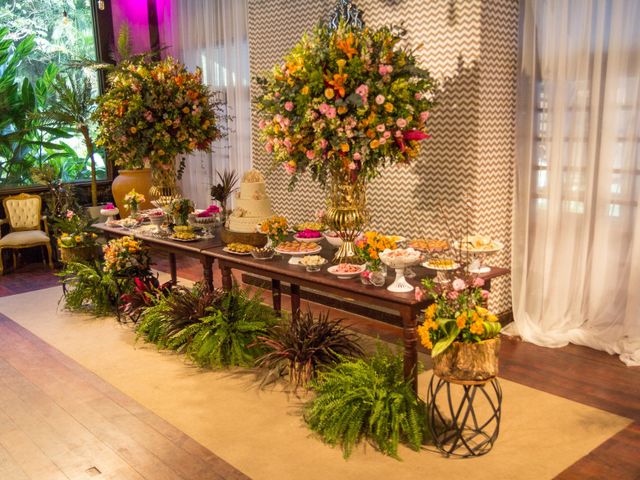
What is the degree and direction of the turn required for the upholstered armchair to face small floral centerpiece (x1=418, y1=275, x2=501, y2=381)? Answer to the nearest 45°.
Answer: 0° — it already faces it

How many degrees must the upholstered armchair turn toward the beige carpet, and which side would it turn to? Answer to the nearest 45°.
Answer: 0° — it already faces it

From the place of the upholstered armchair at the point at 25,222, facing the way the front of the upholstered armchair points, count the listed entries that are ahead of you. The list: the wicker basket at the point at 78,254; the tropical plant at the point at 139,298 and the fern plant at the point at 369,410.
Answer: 3

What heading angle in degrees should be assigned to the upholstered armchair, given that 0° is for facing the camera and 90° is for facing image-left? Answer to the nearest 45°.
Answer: approximately 0°

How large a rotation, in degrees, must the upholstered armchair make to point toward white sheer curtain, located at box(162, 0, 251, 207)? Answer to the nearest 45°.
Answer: approximately 45° to its left

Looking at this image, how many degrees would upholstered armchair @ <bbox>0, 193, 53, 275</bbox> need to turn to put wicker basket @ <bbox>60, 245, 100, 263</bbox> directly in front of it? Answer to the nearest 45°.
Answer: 0° — it already faces it
